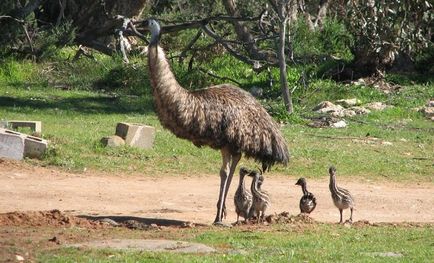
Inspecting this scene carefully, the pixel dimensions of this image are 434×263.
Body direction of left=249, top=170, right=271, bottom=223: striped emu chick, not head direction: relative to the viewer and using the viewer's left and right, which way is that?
facing the viewer and to the left of the viewer

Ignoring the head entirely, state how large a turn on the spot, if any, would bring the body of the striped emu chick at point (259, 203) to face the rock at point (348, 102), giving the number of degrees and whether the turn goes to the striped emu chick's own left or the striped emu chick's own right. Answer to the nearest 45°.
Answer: approximately 135° to the striped emu chick's own right

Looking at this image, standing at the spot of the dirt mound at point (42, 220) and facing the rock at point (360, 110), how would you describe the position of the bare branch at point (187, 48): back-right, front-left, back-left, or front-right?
front-left

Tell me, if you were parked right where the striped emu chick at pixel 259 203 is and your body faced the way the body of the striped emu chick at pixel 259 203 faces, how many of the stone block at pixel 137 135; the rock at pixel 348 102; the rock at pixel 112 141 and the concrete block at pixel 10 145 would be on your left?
0

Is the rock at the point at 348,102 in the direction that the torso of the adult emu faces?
no

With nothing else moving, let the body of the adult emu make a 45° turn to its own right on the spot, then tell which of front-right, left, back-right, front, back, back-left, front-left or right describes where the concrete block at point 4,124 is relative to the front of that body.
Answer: front

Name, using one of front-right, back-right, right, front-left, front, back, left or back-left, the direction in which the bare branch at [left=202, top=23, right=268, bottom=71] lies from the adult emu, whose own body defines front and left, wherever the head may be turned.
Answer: right

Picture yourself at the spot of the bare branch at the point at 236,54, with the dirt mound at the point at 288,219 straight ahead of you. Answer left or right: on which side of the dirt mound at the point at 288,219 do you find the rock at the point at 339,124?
left

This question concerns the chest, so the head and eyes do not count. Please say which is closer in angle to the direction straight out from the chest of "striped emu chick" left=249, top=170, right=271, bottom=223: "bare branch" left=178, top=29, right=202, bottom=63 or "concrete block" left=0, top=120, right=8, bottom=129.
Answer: the concrete block

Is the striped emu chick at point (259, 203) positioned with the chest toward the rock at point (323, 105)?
no

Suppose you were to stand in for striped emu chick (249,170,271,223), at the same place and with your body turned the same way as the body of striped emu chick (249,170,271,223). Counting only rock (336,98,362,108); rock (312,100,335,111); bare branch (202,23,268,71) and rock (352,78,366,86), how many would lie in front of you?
0

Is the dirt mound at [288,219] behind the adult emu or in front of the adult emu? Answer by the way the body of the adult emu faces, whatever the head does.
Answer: behind

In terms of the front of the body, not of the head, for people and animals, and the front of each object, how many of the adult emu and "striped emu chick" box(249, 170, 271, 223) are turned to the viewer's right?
0

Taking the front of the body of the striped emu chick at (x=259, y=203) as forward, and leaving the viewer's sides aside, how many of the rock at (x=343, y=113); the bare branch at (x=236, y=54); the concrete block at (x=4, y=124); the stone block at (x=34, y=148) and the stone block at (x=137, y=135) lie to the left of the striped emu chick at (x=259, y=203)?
0

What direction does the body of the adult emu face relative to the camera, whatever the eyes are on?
to the viewer's left

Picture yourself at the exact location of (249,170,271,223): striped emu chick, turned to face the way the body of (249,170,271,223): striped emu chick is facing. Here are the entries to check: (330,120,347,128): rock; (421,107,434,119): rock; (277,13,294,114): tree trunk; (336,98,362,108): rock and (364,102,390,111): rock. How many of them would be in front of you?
0

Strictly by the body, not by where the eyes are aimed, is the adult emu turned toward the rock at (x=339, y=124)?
no
